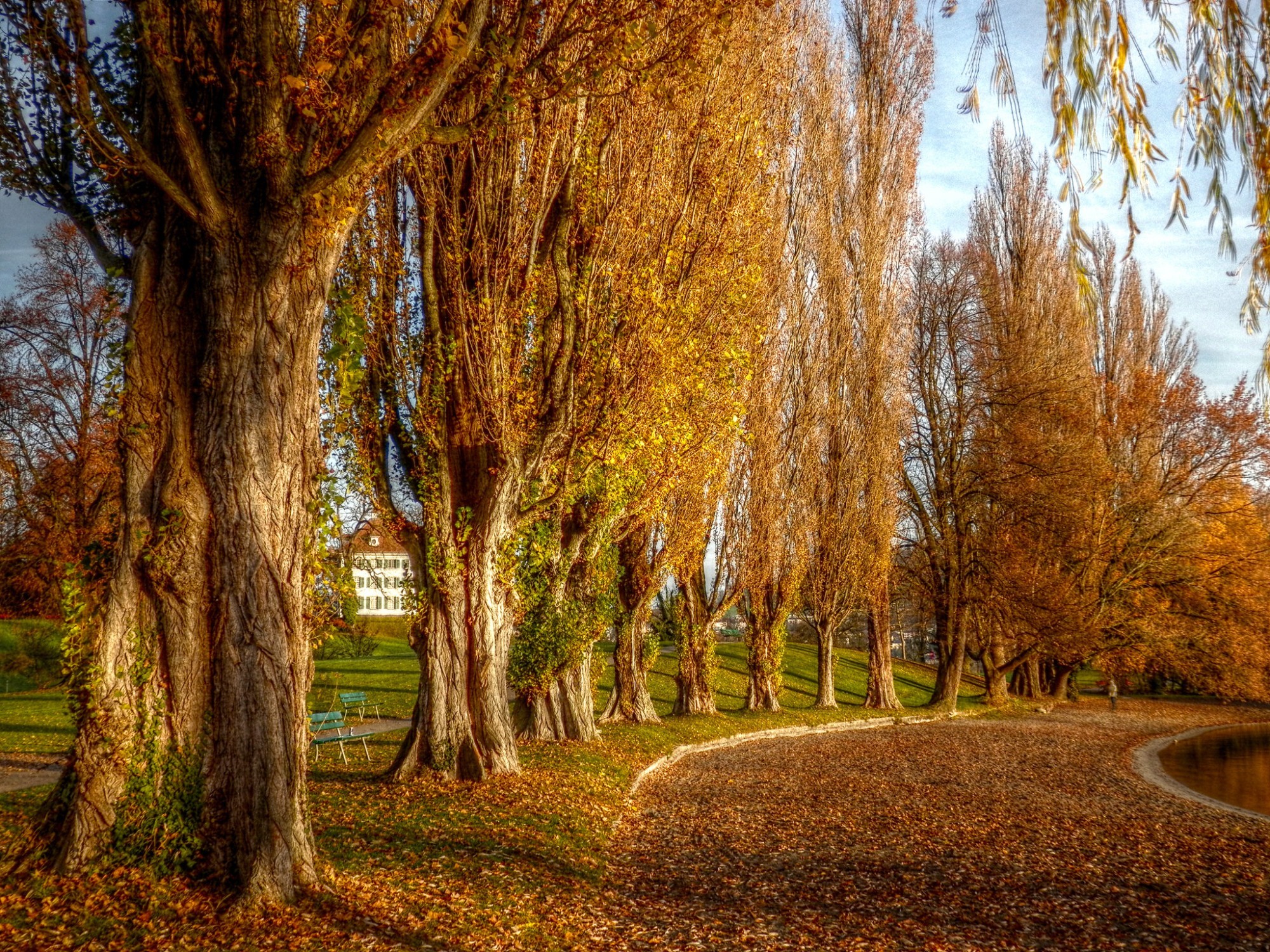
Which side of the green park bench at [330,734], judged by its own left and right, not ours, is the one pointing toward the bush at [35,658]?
back

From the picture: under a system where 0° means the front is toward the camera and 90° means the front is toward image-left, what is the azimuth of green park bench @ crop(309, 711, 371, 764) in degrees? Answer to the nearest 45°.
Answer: approximately 315°

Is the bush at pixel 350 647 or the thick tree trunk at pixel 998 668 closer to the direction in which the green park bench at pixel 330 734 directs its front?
the thick tree trunk

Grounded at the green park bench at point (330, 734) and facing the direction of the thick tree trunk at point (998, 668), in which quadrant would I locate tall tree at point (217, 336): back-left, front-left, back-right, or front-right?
back-right

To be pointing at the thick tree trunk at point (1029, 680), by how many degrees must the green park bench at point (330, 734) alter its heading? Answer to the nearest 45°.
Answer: approximately 90° to its left

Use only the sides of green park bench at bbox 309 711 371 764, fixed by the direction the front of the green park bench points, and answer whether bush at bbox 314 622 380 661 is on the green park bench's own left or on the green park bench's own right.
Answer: on the green park bench's own left
